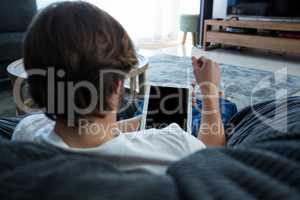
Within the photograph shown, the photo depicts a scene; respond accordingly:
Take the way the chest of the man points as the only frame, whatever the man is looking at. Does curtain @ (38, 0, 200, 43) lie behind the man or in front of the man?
in front

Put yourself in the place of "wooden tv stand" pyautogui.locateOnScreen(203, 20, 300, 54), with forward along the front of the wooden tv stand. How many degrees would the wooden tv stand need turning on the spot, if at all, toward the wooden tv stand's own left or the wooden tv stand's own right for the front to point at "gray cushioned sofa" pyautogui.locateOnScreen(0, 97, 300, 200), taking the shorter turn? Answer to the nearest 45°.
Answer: approximately 45° to the wooden tv stand's own left

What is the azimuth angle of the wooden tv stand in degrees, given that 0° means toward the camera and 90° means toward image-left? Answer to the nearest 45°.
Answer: approximately 45°

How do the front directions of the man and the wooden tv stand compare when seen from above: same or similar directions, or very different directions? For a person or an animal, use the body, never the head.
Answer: very different directions

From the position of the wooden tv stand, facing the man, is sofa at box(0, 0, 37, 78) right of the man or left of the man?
right

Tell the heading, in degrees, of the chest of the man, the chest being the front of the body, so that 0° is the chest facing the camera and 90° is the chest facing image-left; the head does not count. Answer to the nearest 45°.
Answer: approximately 225°

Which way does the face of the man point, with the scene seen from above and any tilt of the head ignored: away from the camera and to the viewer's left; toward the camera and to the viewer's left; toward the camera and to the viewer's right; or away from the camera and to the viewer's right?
away from the camera and to the viewer's right

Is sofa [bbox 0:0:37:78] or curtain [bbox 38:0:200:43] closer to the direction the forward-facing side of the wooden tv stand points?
the sofa
